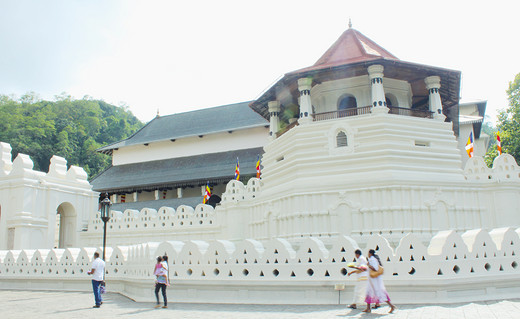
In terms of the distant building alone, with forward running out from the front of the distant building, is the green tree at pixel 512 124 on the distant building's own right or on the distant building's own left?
on the distant building's own left

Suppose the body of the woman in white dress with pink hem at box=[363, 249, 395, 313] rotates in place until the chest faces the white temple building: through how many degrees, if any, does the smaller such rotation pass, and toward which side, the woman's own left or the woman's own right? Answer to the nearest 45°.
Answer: approximately 90° to the woman's own right

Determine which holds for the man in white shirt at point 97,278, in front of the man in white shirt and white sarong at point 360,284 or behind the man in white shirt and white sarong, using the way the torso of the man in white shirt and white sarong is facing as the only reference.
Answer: in front

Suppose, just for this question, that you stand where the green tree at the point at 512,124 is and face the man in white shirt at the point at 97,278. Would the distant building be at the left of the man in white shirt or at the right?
right

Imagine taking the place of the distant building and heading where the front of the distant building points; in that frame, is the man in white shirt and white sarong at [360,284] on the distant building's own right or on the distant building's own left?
on the distant building's own left

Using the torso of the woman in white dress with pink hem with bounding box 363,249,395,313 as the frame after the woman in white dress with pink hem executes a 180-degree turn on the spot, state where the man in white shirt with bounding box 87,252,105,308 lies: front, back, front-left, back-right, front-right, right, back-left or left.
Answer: back

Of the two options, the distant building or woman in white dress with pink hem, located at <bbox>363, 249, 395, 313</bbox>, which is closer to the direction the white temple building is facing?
the woman in white dress with pink hem

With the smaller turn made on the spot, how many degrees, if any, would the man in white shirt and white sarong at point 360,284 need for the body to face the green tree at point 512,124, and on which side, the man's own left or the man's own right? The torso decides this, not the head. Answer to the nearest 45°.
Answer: approximately 135° to the man's own right

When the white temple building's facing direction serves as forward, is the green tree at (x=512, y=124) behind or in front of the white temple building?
behind

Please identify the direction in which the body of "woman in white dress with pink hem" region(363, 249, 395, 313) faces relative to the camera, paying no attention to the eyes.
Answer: to the viewer's left

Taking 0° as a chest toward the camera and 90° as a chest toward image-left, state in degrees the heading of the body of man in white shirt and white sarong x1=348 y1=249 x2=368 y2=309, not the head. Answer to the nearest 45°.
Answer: approximately 90°

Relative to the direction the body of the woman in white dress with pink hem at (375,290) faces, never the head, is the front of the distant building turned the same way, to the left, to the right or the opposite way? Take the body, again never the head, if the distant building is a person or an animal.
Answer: to the left

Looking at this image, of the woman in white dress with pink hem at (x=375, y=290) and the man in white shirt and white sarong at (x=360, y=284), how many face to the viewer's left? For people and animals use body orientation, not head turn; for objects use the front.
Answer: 2

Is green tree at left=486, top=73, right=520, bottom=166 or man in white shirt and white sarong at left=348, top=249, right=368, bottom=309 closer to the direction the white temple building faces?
the man in white shirt and white sarong
